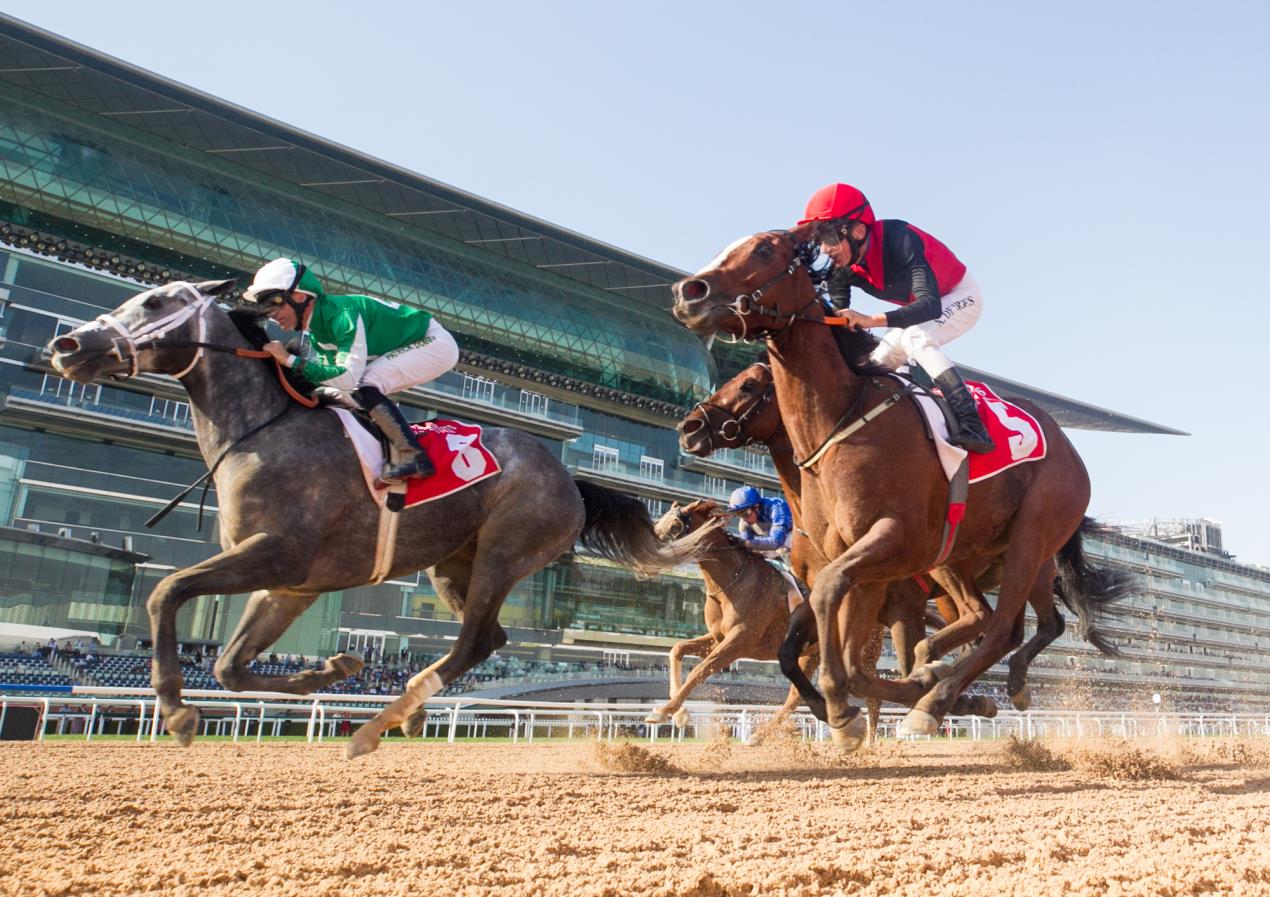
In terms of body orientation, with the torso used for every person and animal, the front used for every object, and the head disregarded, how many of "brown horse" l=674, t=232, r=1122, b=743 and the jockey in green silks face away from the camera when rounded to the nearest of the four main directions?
0

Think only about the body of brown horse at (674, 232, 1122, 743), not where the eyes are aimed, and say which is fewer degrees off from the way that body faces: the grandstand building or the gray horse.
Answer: the gray horse

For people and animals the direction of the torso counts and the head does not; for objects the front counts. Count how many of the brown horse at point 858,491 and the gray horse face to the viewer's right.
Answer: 0

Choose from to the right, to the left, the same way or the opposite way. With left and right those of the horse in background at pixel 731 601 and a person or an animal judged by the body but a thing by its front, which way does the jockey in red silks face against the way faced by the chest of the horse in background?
the same way

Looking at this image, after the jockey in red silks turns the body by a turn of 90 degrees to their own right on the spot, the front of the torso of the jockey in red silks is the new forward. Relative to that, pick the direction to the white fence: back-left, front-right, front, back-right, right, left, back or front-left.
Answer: front

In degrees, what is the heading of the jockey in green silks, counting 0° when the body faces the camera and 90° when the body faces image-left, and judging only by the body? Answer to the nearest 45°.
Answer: approximately 90°

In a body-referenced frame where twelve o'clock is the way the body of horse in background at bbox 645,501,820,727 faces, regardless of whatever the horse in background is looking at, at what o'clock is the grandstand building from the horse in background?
The grandstand building is roughly at 3 o'clock from the horse in background.

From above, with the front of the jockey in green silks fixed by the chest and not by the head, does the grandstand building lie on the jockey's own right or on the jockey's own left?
on the jockey's own right

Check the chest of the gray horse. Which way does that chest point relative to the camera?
to the viewer's left

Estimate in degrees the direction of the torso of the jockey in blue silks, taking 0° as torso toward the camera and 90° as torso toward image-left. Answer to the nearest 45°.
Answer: approximately 45°

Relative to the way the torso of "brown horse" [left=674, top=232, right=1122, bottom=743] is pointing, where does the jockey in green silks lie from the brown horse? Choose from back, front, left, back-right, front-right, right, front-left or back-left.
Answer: front-right

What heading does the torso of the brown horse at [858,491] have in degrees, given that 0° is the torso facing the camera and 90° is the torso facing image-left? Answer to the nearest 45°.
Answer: approximately 45°

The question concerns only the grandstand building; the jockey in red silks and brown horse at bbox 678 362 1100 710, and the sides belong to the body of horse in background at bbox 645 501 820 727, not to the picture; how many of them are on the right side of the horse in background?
1

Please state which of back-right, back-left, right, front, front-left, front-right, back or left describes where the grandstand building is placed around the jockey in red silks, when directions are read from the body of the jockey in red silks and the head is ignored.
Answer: right

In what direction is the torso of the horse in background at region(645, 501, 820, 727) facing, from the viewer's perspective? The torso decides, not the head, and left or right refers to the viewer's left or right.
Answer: facing the viewer and to the left of the viewer

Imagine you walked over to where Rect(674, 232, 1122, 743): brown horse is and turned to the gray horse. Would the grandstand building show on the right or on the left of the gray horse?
right
